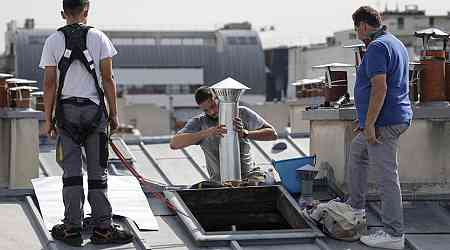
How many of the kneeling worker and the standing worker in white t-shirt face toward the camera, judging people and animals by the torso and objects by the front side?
1

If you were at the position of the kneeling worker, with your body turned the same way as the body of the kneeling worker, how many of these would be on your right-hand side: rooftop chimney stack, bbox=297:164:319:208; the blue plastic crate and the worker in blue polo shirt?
0

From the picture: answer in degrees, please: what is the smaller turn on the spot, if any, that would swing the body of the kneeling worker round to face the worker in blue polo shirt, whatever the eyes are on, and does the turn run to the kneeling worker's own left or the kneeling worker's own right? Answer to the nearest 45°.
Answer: approximately 45° to the kneeling worker's own left

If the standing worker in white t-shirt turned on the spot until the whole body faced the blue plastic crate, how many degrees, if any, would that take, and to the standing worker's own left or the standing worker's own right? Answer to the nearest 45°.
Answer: approximately 45° to the standing worker's own right

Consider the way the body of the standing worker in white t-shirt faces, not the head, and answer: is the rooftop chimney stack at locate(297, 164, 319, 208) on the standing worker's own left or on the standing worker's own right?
on the standing worker's own right

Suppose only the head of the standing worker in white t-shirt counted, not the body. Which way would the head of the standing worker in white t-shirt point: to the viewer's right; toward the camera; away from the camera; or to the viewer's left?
away from the camera

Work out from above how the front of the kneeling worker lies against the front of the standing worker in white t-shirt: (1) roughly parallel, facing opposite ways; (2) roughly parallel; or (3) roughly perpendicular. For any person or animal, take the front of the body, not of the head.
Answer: roughly parallel, facing opposite ways

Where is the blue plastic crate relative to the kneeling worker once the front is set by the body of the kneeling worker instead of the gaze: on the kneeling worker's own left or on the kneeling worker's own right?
on the kneeling worker's own left

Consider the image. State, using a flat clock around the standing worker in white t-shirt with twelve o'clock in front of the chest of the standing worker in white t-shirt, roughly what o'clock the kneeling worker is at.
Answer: The kneeling worker is roughly at 1 o'clock from the standing worker in white t-shirt.

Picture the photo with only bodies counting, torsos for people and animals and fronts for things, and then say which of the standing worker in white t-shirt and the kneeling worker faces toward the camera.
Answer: the kneeling worker

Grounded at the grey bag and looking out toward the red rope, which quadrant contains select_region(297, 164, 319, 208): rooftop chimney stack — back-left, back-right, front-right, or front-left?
front-right

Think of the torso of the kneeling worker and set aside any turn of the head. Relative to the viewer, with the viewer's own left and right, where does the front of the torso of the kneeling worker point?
facing the viewer

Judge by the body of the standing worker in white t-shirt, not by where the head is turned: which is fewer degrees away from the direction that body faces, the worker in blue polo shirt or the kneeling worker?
the kneeling worker

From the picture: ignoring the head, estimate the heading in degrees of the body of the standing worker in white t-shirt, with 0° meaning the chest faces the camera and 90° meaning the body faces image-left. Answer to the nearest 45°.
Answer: approximately 180°

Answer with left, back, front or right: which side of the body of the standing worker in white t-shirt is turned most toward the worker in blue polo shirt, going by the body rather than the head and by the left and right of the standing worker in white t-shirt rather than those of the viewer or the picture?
right

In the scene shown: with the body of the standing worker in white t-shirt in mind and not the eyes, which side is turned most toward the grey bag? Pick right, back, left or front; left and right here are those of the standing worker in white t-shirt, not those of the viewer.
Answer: right

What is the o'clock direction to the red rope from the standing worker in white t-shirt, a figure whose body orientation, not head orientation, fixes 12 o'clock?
The red rope is roughly at 1 o'clock from the standing worker in white t-shirt.
